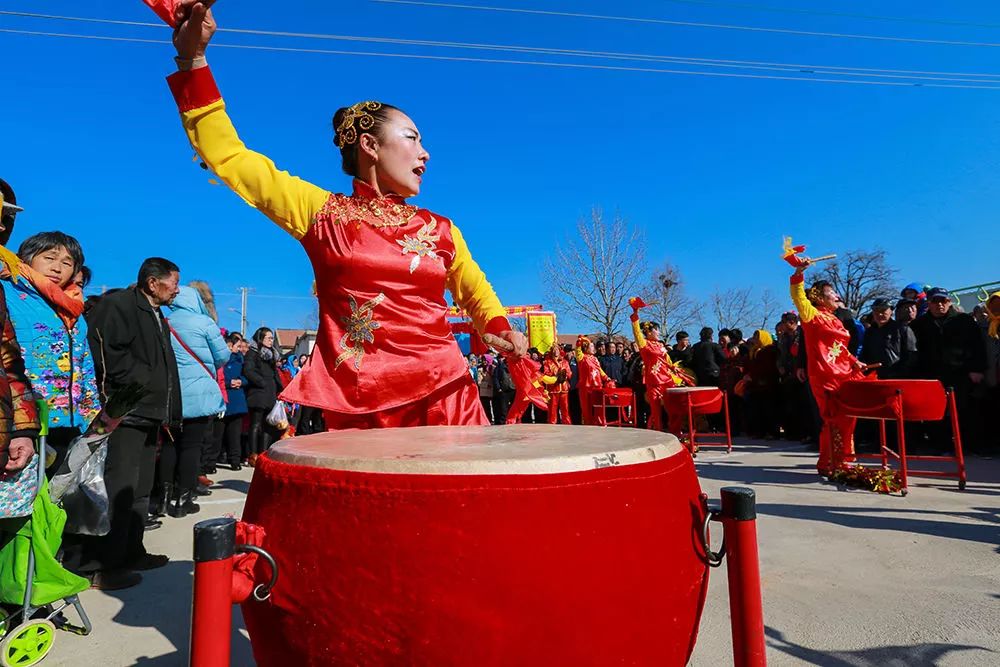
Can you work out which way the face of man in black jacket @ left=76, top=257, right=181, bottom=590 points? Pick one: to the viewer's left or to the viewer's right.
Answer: to the viewer's right

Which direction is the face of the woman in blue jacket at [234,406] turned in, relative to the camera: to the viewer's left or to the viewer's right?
to the viewer's right

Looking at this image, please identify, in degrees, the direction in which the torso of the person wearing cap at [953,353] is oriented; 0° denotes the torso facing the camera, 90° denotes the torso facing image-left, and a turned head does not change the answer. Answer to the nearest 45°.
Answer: approximately 0°

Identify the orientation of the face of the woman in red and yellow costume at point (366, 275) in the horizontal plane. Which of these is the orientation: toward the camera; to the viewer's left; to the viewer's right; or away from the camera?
to the viewer's right

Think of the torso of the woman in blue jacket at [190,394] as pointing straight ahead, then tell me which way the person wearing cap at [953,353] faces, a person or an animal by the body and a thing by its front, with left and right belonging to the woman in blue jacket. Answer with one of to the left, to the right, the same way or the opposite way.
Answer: the opposite way

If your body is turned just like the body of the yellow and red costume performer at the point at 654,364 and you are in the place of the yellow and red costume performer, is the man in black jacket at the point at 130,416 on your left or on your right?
on your right

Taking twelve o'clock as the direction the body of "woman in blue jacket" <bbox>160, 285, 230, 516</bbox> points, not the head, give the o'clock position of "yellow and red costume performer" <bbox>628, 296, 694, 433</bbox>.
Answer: The yellow and red costume performer is roughly at 1 o'clock from the woman in blue jacket.

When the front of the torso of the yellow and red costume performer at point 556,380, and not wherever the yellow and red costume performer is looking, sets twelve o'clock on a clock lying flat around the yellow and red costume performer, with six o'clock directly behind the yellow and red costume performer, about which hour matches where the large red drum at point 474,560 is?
The large red drum is roughly at 12 o'clock from the yellow and red costume performer.

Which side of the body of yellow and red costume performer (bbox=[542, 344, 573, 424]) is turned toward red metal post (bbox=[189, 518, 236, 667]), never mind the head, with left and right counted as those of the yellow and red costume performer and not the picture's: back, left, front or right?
front

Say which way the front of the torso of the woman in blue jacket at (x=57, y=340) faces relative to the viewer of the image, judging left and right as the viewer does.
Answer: facing the viewer and to the right of the viewer
